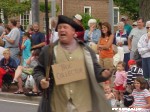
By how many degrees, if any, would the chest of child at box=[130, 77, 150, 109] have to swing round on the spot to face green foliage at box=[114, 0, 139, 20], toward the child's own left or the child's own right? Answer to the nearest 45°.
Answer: approximately 135° to the child's own right

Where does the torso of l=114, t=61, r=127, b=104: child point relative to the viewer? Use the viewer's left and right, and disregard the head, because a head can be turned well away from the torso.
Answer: facing the viewer and to the left of the viewer

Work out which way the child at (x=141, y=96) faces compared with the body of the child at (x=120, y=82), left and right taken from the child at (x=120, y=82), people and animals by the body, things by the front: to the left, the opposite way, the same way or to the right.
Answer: the same way

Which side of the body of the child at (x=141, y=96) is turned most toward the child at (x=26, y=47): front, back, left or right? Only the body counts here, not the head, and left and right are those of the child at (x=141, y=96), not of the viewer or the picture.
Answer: right

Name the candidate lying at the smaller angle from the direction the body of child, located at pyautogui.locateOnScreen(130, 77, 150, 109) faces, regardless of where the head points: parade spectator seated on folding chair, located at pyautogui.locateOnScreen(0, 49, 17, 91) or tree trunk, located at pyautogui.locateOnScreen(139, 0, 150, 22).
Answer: the parade spectator seated on folding chair

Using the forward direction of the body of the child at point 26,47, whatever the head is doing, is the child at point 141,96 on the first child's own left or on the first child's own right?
on the first child's own left

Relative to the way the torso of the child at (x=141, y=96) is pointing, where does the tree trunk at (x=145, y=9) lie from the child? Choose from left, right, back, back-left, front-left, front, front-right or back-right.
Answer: back-right

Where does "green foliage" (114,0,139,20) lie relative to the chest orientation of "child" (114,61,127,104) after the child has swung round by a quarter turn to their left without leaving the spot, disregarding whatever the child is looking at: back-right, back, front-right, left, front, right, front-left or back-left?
back-left

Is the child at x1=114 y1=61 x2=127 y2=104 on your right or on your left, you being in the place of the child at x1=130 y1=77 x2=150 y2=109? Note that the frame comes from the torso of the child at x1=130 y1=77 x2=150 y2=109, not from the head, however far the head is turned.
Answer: on your right

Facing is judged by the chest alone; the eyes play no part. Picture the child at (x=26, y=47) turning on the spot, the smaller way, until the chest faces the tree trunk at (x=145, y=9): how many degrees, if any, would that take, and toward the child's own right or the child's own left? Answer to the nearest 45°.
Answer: approximately 180°

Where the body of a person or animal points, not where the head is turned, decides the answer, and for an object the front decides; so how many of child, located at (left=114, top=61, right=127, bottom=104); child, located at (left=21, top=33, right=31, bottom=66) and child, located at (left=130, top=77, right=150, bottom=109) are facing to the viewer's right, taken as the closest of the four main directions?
0

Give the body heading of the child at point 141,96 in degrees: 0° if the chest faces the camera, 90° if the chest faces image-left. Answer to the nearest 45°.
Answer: approximately 45°

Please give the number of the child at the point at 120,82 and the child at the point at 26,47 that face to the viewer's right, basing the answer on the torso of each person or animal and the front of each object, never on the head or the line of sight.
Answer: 0
